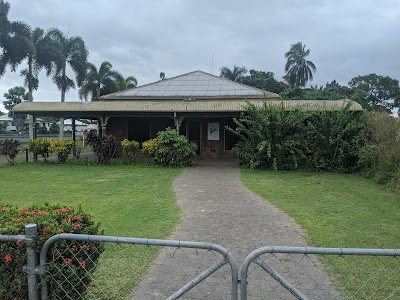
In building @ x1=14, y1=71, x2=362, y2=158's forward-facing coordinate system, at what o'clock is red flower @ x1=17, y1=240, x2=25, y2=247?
The red flower is roughly at 12 o'clock from the building.

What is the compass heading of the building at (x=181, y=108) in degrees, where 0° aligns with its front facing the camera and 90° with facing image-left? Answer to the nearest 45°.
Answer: approximately 0°

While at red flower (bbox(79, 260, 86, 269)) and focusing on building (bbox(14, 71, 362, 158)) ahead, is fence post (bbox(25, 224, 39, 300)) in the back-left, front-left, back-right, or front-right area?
back-left

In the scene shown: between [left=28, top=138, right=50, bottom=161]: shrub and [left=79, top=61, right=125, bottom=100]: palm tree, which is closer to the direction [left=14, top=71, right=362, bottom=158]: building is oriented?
the shrub

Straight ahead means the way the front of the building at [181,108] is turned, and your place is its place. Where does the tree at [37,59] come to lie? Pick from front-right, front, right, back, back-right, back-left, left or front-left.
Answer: back-right

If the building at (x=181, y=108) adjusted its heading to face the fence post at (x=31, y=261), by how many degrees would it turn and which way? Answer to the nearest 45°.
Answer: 0° — it already faces it

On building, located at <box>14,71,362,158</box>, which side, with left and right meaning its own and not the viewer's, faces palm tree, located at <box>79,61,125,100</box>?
back

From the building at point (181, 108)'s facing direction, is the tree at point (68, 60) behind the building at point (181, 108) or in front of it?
behind

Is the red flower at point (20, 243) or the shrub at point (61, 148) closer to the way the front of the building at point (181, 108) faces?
the red flower

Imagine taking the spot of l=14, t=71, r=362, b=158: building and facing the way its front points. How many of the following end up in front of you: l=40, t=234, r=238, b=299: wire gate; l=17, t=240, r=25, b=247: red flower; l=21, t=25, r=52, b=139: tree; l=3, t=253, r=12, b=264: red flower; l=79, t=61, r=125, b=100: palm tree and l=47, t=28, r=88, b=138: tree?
3

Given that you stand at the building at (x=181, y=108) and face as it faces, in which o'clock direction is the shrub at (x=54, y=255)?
The shrub is roughly at 12 o'clock from the building.

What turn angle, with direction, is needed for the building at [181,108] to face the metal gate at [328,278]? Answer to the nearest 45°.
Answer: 0° — it already faces it
